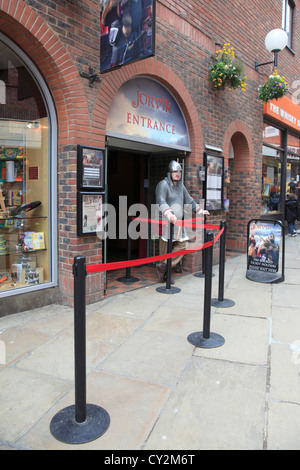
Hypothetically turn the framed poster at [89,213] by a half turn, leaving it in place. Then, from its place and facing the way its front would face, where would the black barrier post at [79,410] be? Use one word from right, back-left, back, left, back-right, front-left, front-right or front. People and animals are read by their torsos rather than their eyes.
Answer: back-left

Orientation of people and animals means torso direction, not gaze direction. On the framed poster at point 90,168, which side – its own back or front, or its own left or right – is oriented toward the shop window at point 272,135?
left

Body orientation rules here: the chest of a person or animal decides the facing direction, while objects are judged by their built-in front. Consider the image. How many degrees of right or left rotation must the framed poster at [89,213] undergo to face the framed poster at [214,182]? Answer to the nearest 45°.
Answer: approximately 90° to its left

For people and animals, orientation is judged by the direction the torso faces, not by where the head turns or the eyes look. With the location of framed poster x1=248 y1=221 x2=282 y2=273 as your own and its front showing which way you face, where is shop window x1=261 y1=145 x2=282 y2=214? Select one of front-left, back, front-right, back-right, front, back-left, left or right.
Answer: back

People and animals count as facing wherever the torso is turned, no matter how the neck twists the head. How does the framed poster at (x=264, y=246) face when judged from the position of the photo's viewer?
facing the viewer

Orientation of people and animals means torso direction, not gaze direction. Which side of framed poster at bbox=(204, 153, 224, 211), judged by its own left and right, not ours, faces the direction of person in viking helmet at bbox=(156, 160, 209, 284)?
right

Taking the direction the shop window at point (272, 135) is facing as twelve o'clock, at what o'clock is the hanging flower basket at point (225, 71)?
The hanging flower basket is roughly at 2 o'clock from the shop window.

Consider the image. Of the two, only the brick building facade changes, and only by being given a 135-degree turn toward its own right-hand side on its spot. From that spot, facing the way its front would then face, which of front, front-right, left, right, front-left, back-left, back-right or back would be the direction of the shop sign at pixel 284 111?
back-right

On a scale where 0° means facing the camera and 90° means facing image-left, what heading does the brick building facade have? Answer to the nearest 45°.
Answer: approximately 315°

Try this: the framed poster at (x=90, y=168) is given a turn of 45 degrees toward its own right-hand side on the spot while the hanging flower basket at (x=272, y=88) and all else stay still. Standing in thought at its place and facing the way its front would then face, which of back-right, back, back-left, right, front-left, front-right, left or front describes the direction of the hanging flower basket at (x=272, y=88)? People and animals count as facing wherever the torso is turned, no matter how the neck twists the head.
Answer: back-left

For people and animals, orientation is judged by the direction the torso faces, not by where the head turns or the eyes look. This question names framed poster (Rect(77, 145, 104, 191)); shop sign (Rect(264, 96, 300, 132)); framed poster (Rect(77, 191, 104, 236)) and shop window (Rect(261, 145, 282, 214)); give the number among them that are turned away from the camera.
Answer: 0

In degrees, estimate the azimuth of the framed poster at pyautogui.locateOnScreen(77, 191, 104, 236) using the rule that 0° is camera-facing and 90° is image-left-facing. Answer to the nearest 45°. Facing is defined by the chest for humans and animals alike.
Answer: approximately 315°

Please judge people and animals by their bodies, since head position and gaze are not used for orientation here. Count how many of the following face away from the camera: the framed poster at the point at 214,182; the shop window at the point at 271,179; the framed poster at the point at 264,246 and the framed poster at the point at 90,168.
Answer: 0

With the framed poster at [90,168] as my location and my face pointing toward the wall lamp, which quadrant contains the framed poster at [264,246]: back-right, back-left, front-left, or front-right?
front-right

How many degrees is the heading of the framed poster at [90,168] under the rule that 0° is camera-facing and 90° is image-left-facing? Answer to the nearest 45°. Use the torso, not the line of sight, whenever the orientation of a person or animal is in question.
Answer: approximately 315°
